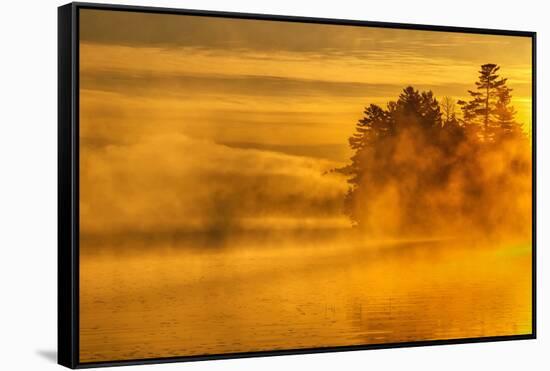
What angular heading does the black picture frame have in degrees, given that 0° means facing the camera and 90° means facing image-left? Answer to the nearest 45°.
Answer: approximately 315°
